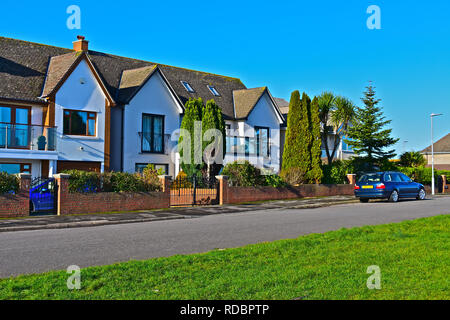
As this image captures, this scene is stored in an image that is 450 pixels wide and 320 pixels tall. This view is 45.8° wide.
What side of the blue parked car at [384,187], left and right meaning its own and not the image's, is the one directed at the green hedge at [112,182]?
back

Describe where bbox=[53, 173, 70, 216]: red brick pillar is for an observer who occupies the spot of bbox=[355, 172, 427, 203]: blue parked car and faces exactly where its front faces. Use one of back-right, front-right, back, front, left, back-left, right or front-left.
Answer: back

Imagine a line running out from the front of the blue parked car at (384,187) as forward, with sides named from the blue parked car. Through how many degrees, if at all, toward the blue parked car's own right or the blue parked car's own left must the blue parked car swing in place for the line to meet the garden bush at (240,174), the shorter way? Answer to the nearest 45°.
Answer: approximately 135° to the blue parked car's own left

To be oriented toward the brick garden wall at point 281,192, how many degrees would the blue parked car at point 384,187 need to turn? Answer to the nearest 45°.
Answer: approximately 135° to its left

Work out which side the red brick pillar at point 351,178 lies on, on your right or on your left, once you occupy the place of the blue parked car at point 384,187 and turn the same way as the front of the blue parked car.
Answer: on your left

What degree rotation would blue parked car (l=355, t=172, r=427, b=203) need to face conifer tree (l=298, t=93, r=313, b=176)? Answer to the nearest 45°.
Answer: approximately 90° to its left

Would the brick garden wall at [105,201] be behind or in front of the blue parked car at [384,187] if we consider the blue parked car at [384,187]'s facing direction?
behind

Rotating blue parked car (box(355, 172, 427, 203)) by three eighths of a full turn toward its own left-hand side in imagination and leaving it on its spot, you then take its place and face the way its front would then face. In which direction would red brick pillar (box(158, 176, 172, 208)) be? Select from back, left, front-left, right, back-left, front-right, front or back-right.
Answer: front-left

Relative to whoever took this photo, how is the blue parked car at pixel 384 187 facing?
facing away from the viewer and to the right of the viewer

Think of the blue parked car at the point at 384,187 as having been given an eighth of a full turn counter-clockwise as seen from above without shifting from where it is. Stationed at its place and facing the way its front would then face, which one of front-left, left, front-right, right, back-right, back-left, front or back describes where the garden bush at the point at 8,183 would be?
back-left

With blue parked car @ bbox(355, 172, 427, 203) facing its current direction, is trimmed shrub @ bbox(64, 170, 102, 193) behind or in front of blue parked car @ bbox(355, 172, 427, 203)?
behind

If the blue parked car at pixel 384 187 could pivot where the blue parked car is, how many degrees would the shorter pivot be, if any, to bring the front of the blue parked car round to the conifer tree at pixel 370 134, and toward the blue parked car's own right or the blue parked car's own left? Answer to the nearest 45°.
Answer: approximately 45° to the blue parked car's own left

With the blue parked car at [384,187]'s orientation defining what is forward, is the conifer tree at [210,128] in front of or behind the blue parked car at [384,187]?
behind
